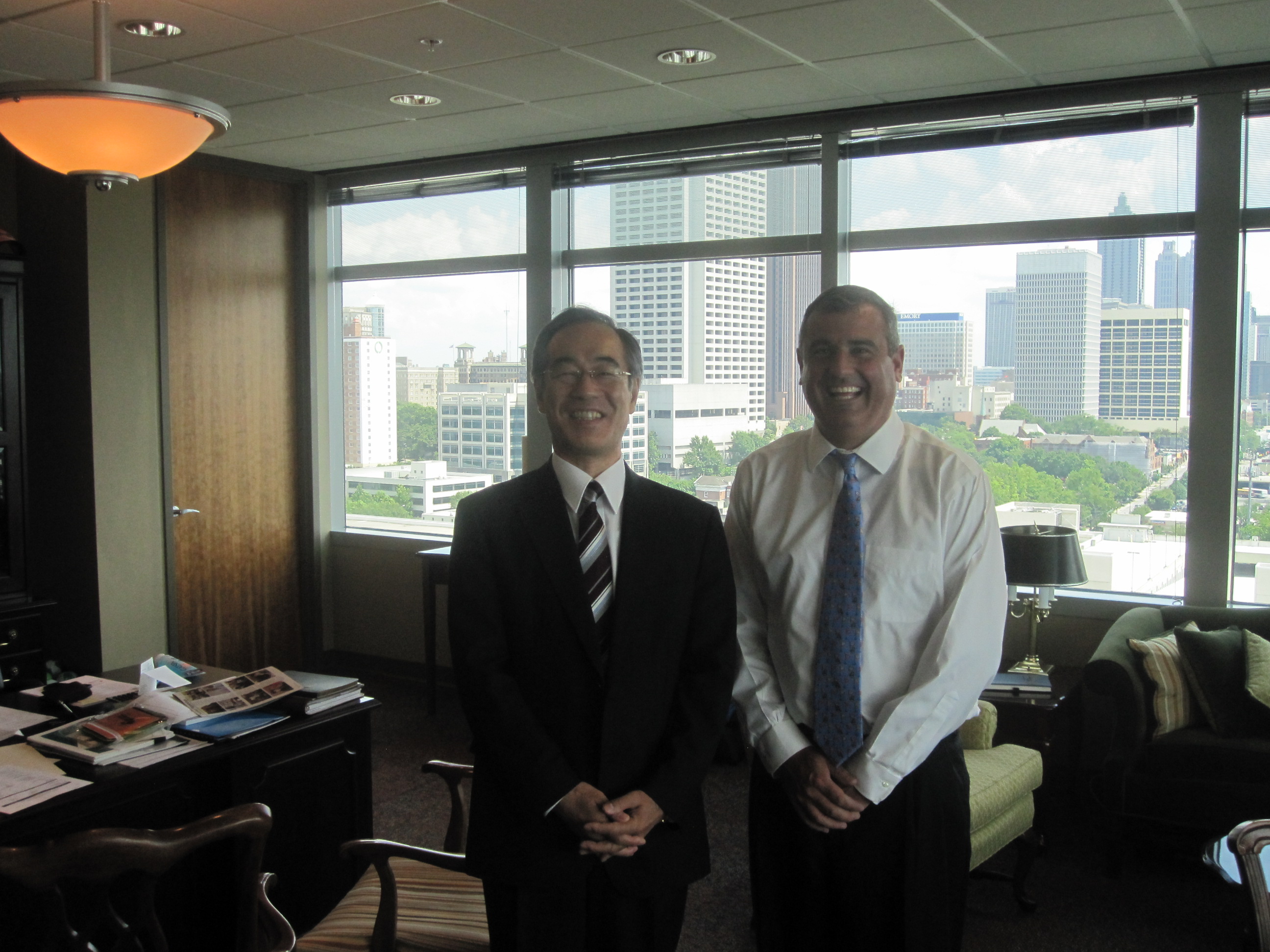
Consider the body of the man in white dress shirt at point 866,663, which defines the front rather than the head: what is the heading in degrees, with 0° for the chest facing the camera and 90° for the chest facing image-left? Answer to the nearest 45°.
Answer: approximately 0°

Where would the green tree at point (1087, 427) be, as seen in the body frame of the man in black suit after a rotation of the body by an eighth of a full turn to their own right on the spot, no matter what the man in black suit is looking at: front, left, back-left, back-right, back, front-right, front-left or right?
back

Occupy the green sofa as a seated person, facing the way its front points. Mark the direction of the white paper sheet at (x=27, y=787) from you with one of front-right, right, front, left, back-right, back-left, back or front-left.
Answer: front-right

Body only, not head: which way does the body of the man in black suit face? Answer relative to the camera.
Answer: toward the camera

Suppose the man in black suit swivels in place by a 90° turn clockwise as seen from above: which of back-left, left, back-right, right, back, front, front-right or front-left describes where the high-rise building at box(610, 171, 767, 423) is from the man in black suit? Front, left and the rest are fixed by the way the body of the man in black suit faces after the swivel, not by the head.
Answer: right

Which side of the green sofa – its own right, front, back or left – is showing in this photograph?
front

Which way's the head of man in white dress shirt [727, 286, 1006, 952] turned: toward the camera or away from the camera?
toward the camera

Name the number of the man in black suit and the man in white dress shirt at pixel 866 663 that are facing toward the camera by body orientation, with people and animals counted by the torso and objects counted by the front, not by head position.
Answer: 2

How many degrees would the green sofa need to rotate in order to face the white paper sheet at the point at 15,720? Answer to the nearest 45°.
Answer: approximately 45° to its right

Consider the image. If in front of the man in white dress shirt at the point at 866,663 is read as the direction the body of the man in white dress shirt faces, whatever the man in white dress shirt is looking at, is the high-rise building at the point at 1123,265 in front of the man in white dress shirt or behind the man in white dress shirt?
behind

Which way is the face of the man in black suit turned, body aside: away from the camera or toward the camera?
toward the camera

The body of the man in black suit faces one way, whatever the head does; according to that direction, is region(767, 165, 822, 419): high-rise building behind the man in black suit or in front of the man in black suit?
behind

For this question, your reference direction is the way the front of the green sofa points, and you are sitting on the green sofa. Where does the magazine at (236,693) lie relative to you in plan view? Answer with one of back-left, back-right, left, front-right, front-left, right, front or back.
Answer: front-right
